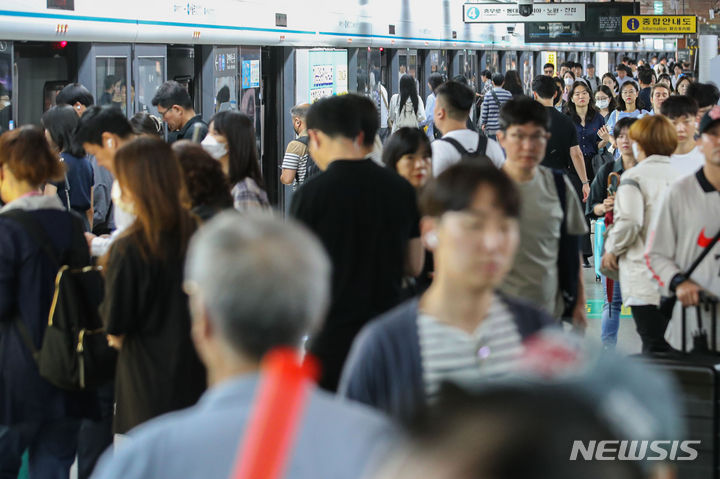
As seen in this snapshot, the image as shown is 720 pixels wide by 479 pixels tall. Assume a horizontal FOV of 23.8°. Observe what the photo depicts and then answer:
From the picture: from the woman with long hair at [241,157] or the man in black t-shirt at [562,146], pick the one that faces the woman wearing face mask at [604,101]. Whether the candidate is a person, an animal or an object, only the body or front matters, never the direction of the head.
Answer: the man in black t-shirt

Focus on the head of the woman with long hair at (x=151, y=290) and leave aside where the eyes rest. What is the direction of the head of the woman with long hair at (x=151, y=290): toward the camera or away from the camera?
away from the camera

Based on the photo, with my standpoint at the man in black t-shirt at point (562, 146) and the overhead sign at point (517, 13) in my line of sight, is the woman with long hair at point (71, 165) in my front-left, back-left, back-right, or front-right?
back-left

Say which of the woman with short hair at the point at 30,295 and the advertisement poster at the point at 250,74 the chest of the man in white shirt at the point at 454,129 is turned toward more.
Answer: the advertisement poster

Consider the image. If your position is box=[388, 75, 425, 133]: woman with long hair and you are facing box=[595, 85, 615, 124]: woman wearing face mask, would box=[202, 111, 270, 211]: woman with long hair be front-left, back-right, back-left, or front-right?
back-right

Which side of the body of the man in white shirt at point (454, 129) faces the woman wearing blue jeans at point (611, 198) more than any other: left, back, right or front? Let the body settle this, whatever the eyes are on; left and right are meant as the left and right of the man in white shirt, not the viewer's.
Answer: right

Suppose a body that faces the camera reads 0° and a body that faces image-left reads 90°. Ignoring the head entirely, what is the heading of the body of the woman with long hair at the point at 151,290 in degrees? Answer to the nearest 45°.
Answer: approximately 135°

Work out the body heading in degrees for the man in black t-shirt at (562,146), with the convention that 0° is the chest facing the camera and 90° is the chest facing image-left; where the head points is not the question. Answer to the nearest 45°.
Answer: approximately 180°
